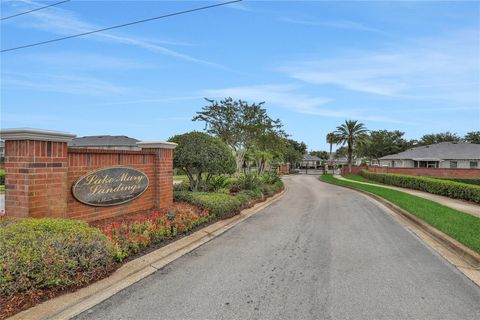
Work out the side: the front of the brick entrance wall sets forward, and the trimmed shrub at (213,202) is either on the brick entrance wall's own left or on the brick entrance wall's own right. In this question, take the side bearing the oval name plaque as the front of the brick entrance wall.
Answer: on the brick entrance wall's own left

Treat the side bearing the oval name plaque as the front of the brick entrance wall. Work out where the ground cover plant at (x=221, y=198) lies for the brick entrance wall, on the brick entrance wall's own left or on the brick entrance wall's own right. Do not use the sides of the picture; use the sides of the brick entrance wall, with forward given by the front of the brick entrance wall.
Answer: on the brick entrance wall's own left

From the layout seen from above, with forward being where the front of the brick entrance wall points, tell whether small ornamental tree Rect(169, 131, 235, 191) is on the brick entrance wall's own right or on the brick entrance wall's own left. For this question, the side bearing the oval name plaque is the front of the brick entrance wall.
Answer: on the brick entrance wall's own left

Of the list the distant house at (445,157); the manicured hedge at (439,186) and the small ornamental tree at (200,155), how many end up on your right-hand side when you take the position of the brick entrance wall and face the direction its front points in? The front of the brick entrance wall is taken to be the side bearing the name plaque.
0

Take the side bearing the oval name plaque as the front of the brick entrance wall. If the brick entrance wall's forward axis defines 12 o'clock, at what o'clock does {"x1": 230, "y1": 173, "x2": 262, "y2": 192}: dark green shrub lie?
The dark green shrub is roughly at 9 o'clock from the brick entrance wall.

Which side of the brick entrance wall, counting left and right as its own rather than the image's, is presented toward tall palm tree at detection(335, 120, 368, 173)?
left
